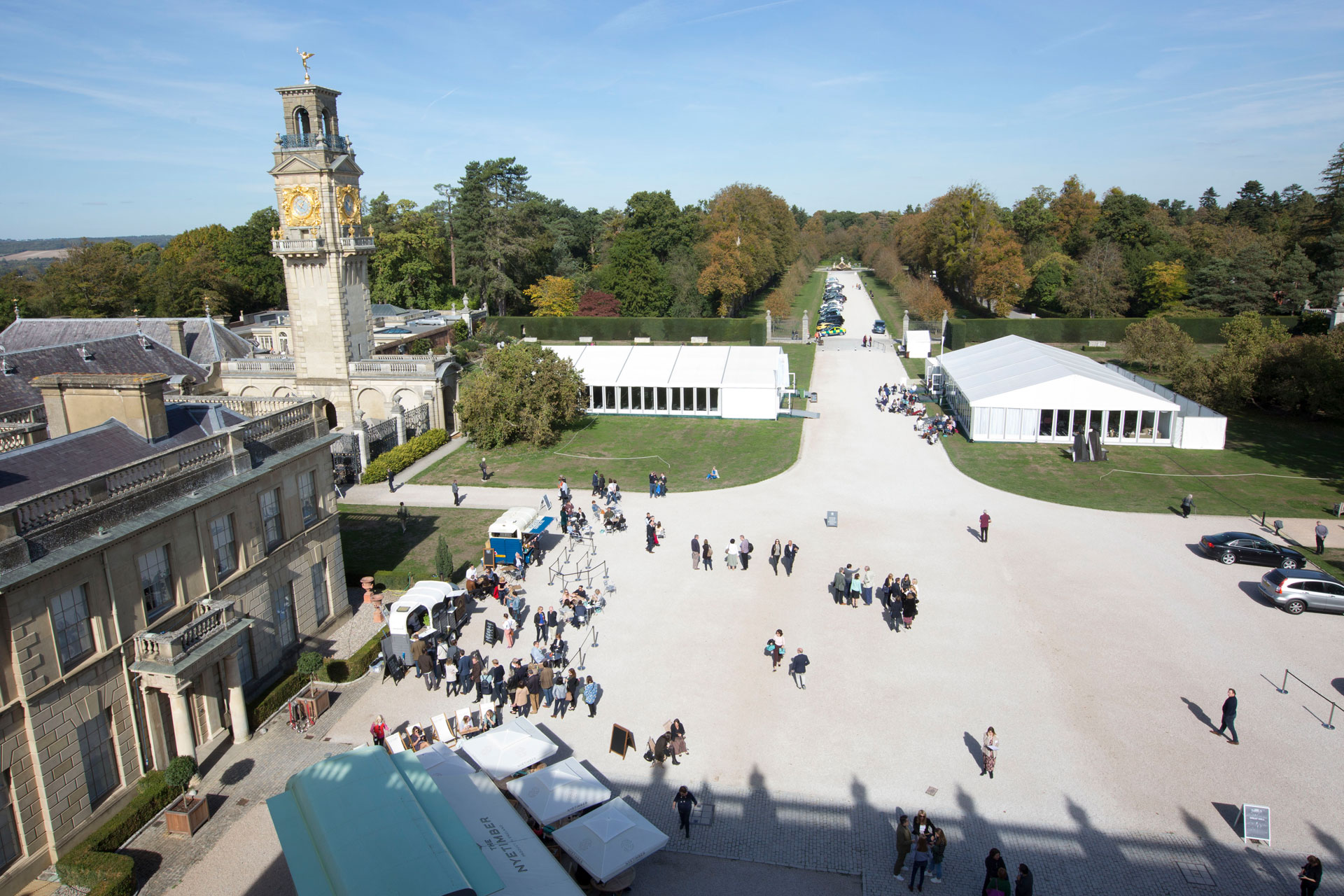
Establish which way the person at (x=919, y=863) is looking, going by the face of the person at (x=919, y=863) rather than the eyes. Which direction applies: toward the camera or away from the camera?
away from the camera

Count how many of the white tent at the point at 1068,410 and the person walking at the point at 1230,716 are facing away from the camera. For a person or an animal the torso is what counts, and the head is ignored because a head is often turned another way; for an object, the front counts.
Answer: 0

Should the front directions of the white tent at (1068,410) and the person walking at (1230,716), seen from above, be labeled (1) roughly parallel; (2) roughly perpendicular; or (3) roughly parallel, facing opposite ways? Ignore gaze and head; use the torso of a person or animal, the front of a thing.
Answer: roughly perpendicular

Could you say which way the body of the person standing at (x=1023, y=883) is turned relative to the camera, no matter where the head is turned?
away from the camera

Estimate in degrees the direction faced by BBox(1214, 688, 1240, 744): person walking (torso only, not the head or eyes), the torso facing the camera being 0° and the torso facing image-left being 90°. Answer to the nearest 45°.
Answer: approximately 90°

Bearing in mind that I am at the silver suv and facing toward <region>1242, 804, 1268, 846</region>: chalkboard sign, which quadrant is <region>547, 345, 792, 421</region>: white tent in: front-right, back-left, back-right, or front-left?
back-right

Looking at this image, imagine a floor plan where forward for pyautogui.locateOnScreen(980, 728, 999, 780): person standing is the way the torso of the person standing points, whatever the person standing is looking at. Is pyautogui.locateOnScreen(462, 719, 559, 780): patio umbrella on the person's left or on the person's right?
on the person's right

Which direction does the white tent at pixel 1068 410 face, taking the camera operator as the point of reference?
facing the viewer

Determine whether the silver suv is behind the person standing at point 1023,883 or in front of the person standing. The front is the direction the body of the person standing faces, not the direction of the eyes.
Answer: in front

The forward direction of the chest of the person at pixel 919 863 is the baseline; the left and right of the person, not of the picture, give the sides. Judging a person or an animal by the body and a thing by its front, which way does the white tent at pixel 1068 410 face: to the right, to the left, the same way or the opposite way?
the opposite way
